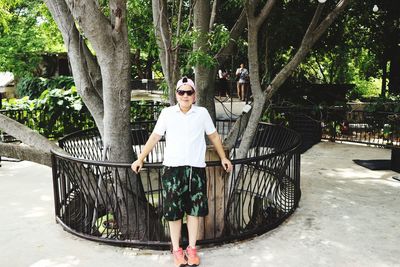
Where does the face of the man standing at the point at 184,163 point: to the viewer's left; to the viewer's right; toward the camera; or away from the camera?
toward the camera

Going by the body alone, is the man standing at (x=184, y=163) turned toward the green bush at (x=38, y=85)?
no

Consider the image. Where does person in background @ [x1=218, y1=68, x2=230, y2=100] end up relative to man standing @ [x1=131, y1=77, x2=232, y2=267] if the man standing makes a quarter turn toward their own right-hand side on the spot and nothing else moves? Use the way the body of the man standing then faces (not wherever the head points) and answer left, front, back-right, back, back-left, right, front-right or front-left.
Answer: right

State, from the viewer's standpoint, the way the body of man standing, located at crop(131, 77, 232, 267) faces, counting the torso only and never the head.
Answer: toward the camera

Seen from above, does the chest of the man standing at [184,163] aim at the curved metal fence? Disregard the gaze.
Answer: no

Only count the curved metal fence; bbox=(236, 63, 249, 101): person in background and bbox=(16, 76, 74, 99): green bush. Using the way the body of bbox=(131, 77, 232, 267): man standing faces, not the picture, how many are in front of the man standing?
0

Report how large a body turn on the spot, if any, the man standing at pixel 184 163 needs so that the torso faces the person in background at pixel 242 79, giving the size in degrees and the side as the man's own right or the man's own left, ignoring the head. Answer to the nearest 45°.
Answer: approximately 180°
